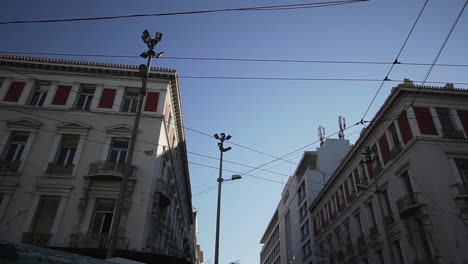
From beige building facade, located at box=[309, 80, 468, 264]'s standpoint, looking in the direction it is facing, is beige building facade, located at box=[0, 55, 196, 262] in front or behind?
in front

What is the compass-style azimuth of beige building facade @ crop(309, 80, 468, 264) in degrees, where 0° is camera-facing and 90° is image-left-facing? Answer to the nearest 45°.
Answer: approximately 45°
